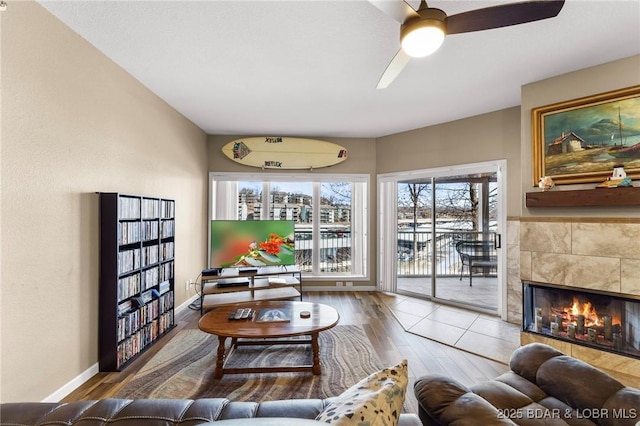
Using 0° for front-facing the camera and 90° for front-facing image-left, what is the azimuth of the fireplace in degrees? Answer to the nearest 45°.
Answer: approximately 45°

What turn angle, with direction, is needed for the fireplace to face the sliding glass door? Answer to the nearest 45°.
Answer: approximately 90° to its right

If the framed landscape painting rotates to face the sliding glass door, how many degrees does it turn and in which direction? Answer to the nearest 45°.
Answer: approximately 90° to its right

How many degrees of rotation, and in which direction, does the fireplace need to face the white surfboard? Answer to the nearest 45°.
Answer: approximately 45° to its right

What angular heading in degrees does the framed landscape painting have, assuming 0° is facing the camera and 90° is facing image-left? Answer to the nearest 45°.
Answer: approximately 45°

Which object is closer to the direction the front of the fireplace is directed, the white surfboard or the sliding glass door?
the white surfboard

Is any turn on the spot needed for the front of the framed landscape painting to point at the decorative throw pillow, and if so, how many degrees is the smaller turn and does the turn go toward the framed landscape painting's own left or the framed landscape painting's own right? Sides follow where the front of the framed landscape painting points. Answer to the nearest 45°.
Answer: approximately 45° to the framed landscape painting's own left

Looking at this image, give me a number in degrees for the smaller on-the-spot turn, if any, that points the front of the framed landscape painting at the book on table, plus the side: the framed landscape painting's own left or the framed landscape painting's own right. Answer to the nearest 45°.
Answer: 0° — it already faces it
